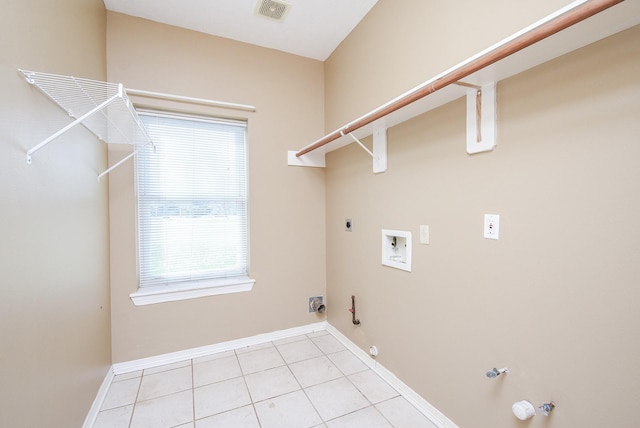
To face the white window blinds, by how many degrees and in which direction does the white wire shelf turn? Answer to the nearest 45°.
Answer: approximately 45° to its left

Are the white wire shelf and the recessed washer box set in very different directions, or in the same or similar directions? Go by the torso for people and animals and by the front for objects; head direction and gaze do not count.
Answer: very different directions

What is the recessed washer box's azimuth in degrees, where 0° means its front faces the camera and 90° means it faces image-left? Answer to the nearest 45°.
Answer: approximately 45°

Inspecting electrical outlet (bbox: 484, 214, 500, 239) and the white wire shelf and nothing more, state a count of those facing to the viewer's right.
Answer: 1

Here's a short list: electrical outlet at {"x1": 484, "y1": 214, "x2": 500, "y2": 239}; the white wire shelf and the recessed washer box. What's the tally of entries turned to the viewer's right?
1

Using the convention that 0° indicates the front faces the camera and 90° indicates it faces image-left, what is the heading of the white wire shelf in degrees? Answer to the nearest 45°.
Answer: approximately 270°

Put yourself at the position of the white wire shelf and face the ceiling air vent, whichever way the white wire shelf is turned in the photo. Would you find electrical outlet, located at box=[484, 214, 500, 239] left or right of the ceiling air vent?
right

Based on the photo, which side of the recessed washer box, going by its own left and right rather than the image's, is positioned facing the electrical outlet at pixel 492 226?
left

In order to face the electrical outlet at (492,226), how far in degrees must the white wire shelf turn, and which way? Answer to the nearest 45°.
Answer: approximately 45° to its right
